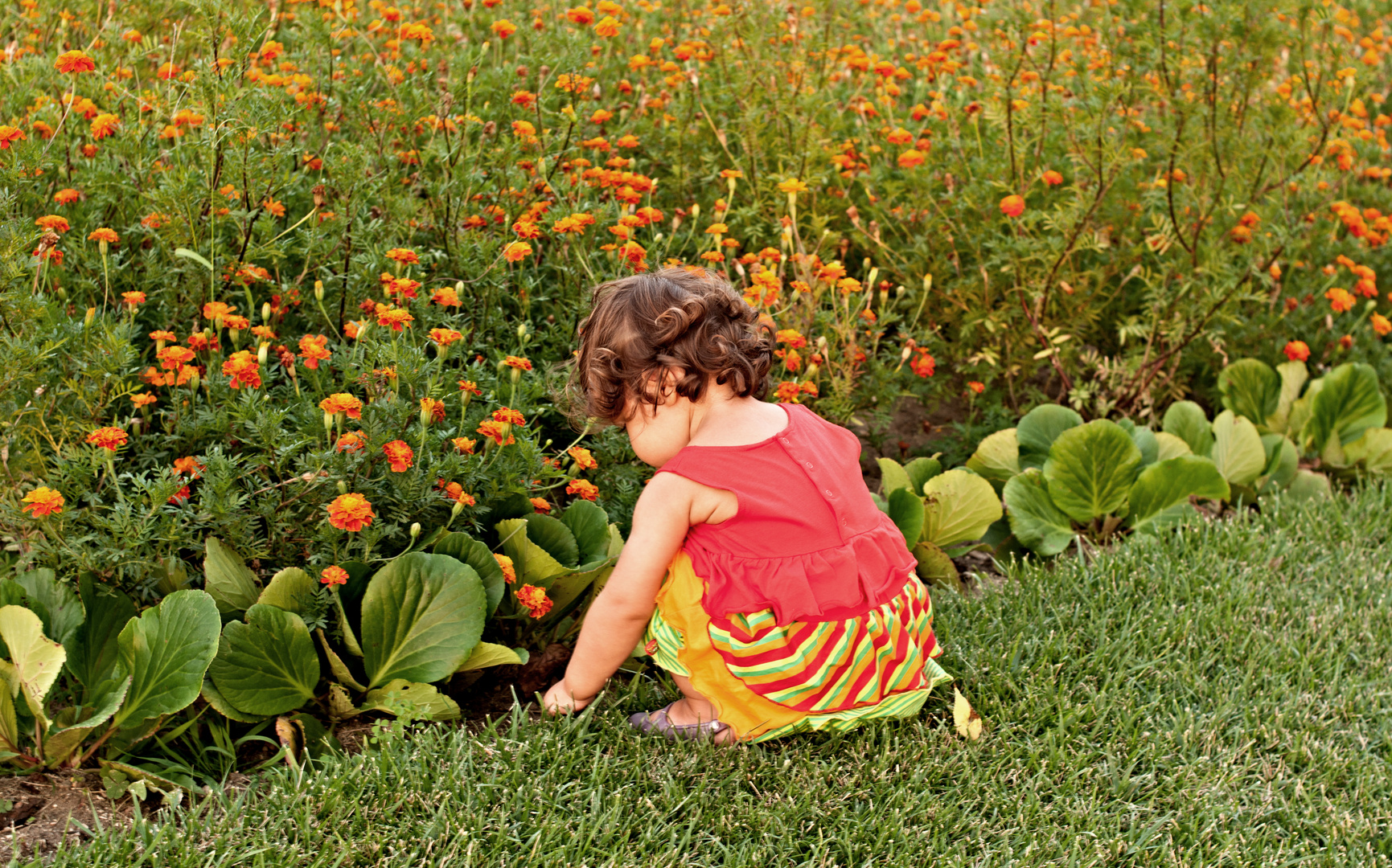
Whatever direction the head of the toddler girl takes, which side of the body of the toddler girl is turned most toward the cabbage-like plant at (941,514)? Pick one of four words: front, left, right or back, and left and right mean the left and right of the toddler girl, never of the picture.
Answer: right

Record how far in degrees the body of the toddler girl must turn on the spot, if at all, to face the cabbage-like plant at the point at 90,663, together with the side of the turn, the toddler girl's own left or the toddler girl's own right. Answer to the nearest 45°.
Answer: approximately 45° to the toddler girl's own left

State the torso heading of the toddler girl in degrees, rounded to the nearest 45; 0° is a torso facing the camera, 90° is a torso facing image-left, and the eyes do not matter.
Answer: approximately 135°

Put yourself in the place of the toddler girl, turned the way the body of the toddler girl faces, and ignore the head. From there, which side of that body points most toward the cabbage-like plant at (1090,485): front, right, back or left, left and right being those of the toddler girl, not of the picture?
right

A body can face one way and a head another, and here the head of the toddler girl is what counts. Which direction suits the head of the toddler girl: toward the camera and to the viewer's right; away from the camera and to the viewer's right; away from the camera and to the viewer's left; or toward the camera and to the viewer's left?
away from the camera and to the viewer's left
